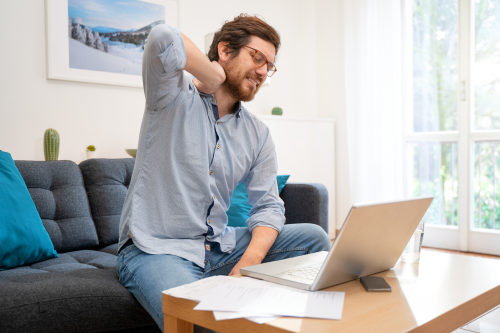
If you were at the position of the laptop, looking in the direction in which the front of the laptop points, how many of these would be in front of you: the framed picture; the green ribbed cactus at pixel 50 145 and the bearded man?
3

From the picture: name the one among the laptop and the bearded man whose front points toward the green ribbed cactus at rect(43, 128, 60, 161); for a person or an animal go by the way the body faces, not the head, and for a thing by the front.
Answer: the laptop

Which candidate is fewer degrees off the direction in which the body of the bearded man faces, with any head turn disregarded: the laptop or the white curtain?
the laptop

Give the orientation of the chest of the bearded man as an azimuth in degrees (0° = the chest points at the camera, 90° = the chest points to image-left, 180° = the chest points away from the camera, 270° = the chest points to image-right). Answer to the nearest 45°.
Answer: approximately 315°

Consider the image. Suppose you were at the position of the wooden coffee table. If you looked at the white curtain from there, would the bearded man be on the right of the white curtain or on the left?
left

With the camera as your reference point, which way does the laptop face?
facing away from the viewer and to the left of the viewer

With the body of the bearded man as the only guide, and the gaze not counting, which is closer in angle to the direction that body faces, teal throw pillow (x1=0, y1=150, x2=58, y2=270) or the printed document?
the printed document

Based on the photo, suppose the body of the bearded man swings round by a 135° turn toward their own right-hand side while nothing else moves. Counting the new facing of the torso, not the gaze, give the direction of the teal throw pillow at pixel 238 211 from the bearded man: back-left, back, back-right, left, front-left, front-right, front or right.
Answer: right

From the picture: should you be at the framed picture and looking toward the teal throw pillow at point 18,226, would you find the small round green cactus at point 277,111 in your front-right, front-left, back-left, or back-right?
back-left

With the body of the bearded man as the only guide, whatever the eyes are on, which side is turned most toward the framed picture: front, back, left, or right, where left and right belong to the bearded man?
back

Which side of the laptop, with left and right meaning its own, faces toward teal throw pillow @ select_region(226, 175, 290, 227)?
front

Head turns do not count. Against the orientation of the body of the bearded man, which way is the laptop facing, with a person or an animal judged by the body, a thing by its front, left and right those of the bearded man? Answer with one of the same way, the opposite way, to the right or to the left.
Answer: the opposite way
